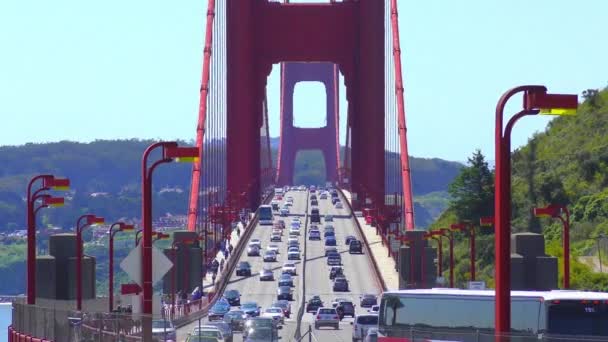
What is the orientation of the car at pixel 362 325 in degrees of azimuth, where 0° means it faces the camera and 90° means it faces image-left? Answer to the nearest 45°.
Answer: approximately 180°

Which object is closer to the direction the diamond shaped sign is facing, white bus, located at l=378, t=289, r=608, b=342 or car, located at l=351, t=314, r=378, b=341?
the car

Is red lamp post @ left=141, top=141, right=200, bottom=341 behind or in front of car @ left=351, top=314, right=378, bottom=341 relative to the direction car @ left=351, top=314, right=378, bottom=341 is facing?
behind

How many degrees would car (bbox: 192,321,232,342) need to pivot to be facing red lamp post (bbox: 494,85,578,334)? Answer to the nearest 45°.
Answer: approximately 45° to its left

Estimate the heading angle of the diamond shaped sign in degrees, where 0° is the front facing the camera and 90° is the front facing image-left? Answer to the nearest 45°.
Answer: approximately 180°

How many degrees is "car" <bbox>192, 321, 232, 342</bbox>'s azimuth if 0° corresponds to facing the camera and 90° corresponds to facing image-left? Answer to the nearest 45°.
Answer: approximately 45°

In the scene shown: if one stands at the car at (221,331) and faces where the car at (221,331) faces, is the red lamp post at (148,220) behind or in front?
in front

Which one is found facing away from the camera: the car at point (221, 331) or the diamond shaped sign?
the diamond shaped sign

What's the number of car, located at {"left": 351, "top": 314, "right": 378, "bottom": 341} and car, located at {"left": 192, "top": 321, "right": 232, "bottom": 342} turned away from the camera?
1
